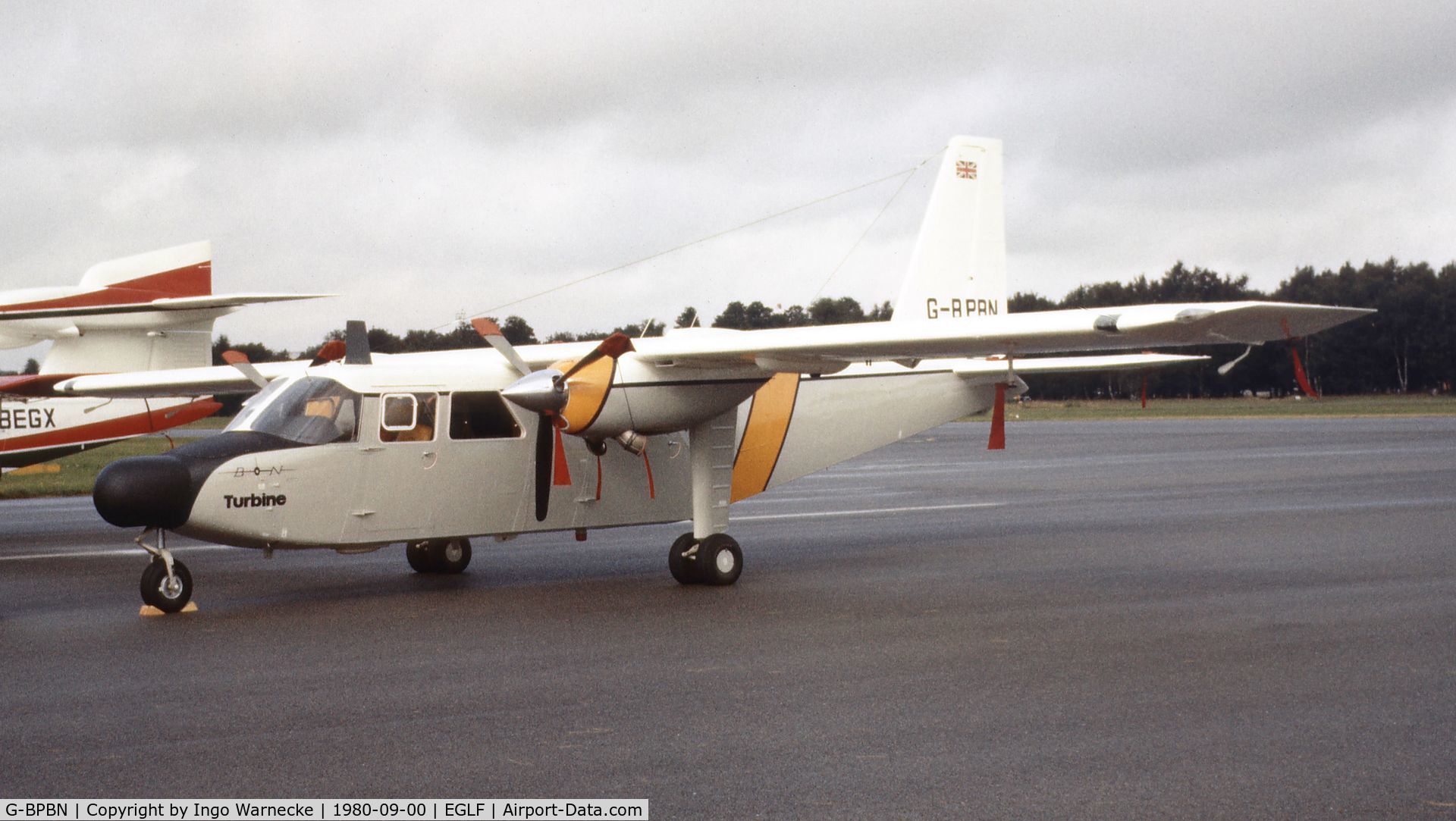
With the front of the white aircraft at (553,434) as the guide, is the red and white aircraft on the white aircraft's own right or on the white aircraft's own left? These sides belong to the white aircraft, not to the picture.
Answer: on the white aircraft's own right

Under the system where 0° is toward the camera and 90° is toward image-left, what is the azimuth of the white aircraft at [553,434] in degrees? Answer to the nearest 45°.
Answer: approximately 45°
